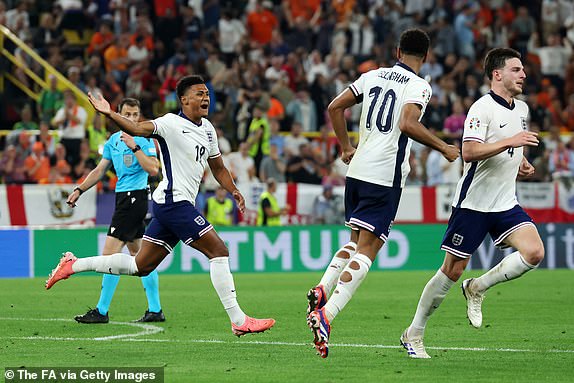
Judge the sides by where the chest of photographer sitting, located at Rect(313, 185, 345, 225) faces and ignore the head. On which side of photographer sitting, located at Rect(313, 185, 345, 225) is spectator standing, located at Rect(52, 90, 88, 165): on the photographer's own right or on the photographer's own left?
on the photographer's own right

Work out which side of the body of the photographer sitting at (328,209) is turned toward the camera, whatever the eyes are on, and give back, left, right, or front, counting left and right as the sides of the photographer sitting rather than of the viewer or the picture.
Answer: front

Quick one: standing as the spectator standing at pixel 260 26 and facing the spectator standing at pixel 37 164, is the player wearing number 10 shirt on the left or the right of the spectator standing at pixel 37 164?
left

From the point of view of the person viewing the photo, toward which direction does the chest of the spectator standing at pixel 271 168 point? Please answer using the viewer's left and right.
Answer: facing the viewer

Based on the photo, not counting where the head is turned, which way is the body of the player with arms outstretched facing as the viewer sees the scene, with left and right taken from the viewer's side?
facing the viewer and to the right of the viewer

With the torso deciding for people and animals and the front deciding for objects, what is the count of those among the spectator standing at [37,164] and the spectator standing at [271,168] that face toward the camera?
2

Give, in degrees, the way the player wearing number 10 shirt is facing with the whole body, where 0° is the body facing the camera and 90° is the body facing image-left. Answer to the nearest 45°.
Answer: approximately 225°

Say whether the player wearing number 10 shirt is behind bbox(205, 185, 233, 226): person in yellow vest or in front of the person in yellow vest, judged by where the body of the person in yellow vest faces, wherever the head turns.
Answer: in front
